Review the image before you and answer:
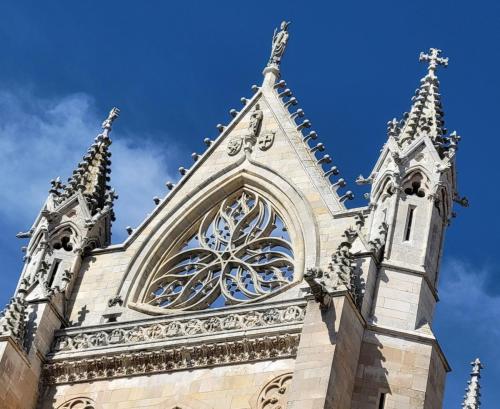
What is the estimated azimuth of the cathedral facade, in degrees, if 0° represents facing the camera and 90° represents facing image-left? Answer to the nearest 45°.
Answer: approximately 45°
